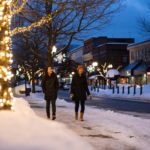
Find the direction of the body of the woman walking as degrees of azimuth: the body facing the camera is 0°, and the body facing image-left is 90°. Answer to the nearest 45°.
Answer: approximately 0°
